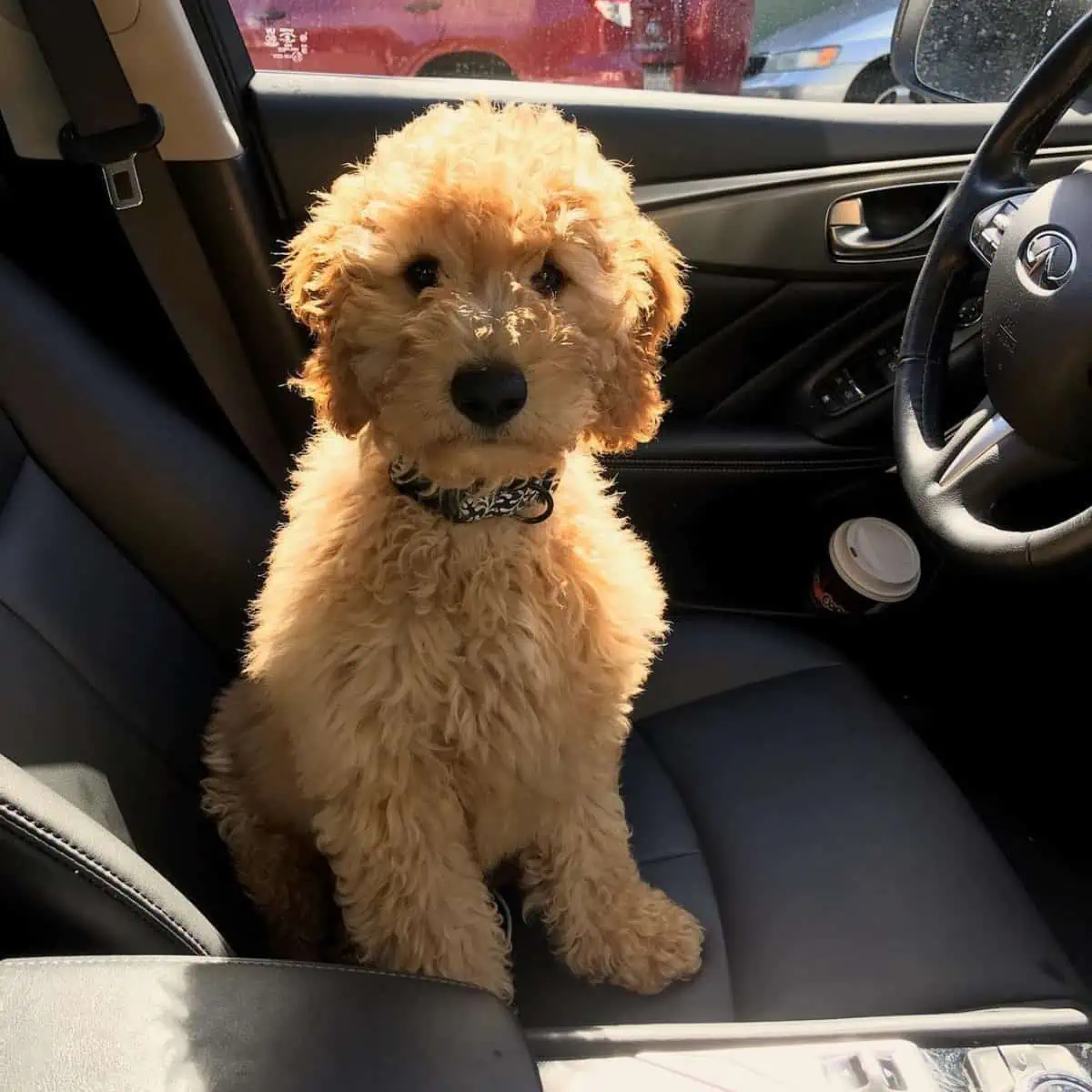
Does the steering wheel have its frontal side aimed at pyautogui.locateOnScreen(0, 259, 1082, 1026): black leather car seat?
yes

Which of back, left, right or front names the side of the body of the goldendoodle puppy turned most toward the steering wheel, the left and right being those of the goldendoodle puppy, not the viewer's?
left

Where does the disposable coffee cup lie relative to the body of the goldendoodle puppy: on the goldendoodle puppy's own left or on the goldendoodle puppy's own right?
on the goldendoodle puppy's own left

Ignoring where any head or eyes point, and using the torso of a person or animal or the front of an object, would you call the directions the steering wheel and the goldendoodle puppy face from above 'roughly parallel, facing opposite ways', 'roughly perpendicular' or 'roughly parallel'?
roughly perpendicular

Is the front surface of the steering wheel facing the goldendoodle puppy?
yes

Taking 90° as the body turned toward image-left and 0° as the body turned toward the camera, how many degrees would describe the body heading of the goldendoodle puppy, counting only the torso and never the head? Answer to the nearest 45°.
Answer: approximately 0°

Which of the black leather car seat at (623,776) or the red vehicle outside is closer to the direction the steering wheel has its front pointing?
the black leather car seat
